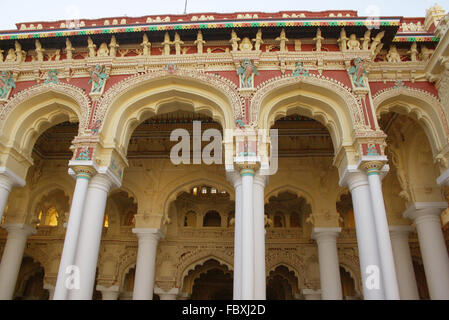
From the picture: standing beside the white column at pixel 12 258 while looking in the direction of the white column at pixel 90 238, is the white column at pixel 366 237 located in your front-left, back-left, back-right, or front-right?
front-left

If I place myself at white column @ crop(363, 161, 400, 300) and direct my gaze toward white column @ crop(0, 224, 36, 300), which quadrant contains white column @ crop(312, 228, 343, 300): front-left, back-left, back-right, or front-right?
front-right

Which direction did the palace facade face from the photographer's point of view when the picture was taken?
facing the viewer

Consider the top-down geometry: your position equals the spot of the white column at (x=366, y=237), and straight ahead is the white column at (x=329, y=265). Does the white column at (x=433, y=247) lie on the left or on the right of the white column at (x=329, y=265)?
right
